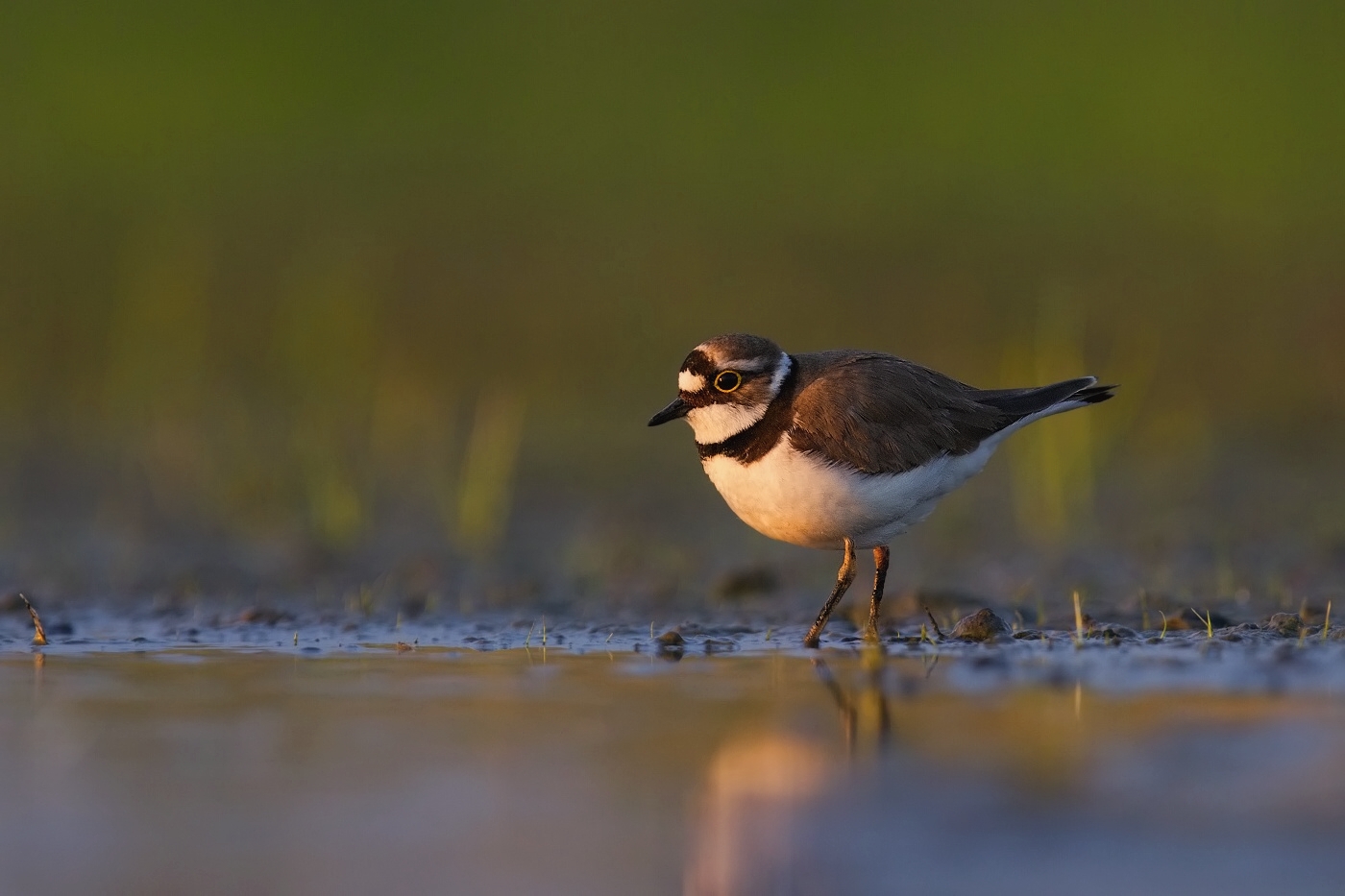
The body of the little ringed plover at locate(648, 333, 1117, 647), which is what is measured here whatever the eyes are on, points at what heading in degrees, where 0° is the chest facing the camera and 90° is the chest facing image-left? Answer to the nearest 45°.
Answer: approximately 90°

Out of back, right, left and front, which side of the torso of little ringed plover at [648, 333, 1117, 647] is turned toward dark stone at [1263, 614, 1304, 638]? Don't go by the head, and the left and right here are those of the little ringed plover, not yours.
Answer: back
